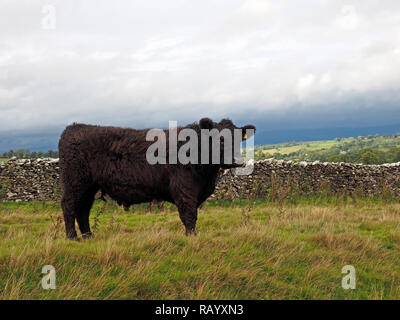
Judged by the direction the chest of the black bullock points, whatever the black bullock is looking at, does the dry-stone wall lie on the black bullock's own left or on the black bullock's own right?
on the black bullock's own left

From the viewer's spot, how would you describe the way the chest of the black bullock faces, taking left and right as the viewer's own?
facing to the right of the viewer
